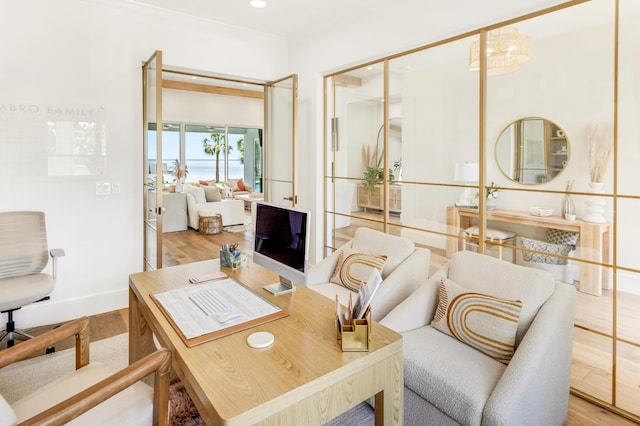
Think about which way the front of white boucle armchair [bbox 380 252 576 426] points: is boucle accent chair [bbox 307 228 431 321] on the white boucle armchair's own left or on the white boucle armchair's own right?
on the white boucle armchair's own right

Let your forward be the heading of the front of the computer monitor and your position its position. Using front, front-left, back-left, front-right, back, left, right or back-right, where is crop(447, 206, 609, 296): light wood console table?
back-left

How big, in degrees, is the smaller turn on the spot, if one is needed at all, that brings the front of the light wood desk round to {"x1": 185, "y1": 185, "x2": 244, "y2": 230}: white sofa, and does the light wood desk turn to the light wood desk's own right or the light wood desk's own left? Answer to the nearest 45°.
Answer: approximately 135° to the light wood desk's own right

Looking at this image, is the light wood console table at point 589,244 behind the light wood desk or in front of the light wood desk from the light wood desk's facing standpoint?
behind

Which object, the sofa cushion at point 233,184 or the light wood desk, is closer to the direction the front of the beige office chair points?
the light wood desk

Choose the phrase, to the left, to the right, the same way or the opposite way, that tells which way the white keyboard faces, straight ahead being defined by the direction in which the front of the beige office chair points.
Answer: to the right

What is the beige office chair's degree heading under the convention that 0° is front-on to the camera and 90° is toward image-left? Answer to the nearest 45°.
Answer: approximately 315°

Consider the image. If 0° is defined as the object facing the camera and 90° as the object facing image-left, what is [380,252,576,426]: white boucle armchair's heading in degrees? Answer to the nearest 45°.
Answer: approximately 45°

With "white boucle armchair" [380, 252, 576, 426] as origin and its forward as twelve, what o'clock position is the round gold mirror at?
The round gold mirror is roughly at 5 o'clock from the white boucle armchair.
